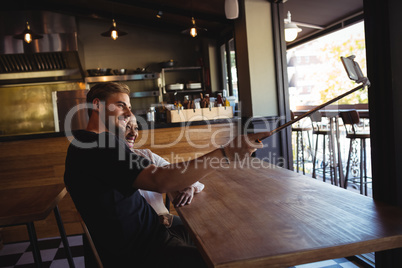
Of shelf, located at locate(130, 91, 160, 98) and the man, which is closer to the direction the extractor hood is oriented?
the man

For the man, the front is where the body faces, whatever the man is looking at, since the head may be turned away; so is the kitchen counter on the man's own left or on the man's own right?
on the man's own left

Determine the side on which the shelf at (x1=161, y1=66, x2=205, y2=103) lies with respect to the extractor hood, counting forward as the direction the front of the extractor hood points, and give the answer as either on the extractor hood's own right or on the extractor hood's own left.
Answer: on the extractor hood's own left

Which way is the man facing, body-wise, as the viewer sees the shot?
to the viewer's right

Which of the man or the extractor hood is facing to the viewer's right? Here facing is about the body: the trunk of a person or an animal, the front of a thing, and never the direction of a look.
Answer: the man

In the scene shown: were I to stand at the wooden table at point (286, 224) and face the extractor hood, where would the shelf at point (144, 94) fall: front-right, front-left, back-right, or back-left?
front-right

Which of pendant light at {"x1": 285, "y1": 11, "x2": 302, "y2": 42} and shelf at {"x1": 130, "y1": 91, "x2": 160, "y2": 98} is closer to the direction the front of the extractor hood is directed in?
the pendant light

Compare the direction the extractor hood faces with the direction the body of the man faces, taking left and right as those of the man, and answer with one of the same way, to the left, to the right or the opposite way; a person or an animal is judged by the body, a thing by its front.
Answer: to the right

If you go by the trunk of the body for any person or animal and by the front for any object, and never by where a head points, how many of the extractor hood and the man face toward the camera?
1

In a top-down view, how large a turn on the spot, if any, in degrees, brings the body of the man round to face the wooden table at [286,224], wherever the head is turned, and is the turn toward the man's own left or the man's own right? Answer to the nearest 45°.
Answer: approximately 45° to the man's own right

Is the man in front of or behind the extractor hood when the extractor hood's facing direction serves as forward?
in front

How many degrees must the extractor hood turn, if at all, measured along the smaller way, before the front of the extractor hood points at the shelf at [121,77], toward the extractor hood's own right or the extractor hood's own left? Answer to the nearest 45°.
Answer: approximately 90° to the extractor hood's own left

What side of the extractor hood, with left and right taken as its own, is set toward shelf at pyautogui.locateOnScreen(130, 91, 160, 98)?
left

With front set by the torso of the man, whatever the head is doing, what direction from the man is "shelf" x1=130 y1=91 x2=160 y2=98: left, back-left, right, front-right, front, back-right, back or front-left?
left

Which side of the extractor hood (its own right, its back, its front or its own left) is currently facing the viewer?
front
